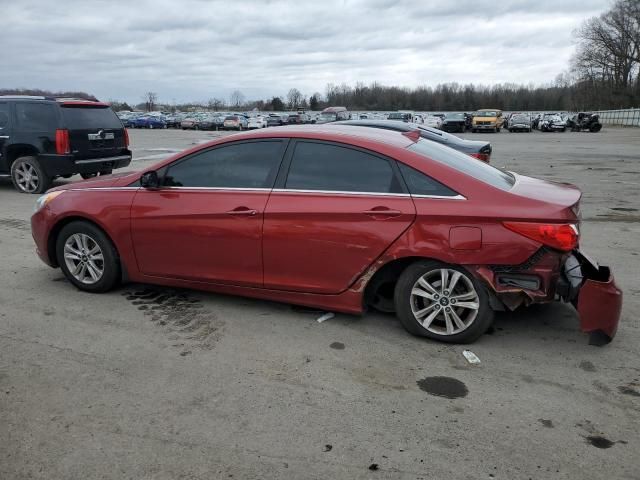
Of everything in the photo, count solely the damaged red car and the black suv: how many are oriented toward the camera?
0

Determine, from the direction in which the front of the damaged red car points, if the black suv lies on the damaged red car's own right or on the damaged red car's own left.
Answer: on the damaged red car's own right

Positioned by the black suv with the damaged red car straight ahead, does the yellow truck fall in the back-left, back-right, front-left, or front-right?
back-left

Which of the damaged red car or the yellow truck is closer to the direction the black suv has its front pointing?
the yellow truck

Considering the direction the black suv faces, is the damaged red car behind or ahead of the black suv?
behind

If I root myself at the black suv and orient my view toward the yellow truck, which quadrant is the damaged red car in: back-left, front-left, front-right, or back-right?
back-right

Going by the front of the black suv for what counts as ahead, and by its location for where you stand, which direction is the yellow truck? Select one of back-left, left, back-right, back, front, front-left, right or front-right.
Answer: right

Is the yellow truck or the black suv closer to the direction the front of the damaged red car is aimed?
the black suv

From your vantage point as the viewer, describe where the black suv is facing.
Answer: facing away from the viewer and to the left of the viewer

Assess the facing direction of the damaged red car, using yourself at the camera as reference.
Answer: facing to the left of the viewer

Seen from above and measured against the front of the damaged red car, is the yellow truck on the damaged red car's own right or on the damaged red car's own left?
on the damaged red car's own right
